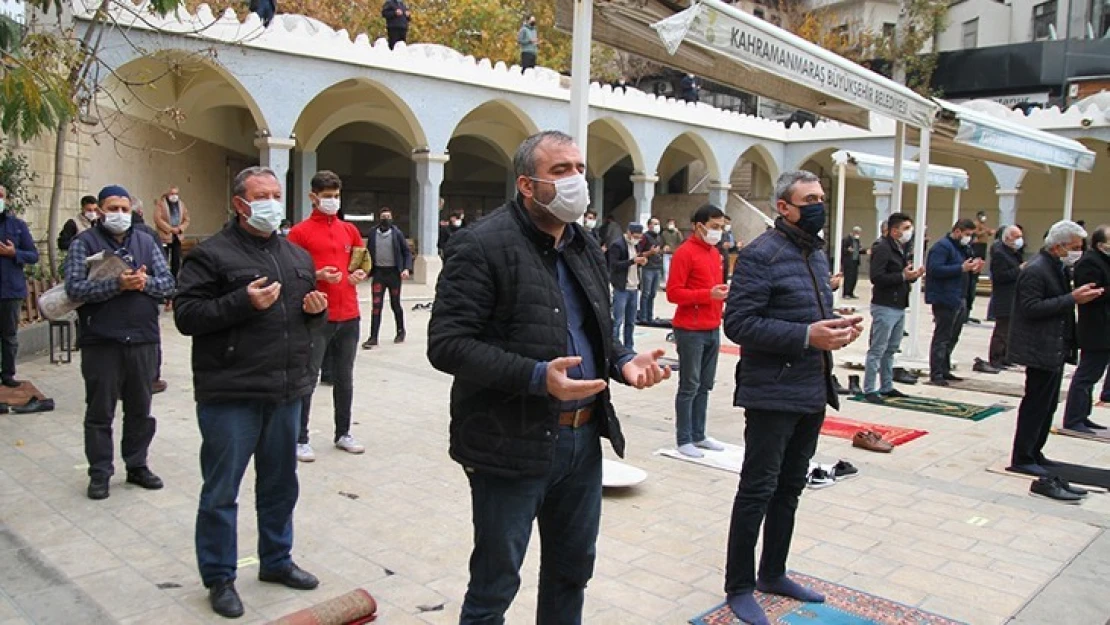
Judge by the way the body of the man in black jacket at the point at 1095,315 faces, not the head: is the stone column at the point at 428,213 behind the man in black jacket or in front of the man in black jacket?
behind

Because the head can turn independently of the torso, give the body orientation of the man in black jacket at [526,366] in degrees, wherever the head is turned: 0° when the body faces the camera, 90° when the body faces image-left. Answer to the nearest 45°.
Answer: approximately 315°

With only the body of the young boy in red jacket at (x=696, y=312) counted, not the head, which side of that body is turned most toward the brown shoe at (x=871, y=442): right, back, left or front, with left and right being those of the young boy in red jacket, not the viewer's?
left

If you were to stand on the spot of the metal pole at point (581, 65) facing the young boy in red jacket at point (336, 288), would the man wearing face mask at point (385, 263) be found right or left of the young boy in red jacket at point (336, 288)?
right

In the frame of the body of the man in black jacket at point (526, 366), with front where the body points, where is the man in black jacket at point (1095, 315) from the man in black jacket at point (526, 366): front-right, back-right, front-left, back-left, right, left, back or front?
left

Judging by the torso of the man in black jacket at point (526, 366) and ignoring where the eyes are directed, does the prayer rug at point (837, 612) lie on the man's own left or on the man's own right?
on the man's own left
